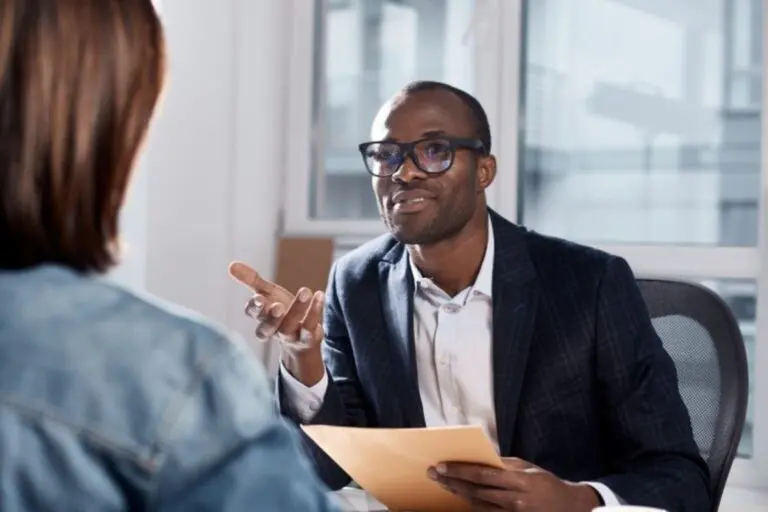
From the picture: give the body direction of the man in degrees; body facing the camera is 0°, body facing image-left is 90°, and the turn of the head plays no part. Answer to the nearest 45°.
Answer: approximately 45°

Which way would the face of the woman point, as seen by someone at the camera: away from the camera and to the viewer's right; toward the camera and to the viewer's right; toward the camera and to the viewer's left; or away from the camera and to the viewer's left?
away from the camera and to the viewer's right

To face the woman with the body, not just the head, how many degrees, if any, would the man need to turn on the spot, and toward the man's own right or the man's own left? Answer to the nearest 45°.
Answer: approximately 45° to the man's own left
